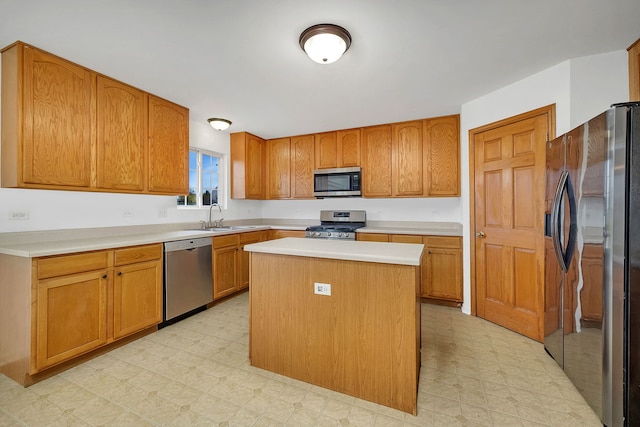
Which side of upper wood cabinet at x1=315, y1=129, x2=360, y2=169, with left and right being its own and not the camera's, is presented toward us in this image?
front

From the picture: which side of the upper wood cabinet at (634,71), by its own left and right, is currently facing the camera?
left

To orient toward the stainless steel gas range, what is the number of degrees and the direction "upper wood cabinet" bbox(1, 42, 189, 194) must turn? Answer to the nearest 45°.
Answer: approximately 45° to its left

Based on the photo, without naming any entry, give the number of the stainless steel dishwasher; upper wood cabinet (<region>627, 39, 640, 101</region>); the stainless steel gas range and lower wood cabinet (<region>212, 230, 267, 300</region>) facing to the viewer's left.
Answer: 1

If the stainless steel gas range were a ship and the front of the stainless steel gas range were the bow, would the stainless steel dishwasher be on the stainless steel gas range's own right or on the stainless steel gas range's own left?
on the stainless steel gas range's own right

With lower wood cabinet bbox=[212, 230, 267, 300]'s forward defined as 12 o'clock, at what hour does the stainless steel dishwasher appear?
The stainless steel dishwasher is roughly at 3 o'clock from the lower wood cabinet.

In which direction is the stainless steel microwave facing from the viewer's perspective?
toward the camera

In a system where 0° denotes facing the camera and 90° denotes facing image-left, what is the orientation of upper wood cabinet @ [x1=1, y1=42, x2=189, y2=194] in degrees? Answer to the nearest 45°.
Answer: approximately 315°

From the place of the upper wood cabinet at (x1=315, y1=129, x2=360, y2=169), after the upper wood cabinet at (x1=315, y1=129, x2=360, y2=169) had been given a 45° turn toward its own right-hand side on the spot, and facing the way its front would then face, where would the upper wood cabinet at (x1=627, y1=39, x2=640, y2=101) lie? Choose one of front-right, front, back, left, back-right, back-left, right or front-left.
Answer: left

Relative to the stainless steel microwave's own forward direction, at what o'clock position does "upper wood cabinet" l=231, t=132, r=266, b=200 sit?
The upper wood cabinet is roughly at 3 o'clock from the stainless steel microwave.

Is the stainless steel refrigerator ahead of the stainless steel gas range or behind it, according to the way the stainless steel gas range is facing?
ahead

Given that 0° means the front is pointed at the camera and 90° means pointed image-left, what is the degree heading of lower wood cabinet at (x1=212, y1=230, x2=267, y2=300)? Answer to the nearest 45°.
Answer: approximately 315°

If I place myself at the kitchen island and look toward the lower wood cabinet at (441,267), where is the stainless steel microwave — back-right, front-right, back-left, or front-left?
front-left

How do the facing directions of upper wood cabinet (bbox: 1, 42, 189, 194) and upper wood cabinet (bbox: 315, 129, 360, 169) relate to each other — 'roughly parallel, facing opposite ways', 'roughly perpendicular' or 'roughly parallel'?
roughly perpendicular

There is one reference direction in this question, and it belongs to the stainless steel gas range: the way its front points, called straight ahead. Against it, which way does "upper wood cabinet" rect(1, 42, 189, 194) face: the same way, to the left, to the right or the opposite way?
to the left

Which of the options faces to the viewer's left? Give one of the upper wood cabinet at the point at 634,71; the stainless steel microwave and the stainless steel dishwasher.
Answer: the upper wood cabinet

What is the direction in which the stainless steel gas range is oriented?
toward the camera

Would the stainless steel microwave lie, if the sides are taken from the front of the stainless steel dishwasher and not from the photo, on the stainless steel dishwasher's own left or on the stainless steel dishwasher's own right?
on the stainless steel dishwasher's own left
